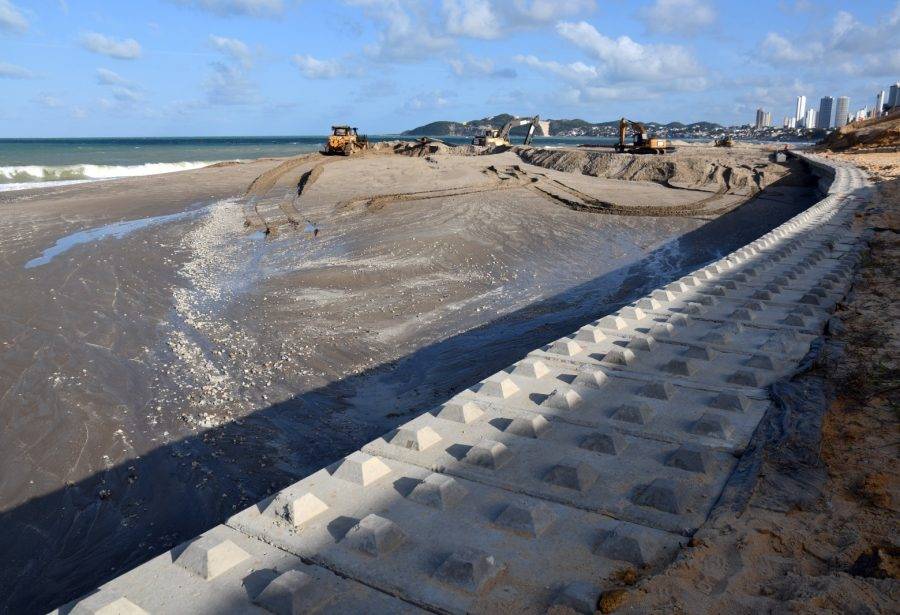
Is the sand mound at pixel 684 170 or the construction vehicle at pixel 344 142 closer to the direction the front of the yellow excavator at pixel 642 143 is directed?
the construction vehicle

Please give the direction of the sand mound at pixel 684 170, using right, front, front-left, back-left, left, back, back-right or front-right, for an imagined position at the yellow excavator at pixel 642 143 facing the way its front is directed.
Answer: left

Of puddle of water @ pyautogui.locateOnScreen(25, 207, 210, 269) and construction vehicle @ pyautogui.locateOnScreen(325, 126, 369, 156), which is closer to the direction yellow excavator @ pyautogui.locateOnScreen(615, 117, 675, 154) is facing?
the construction vehicle

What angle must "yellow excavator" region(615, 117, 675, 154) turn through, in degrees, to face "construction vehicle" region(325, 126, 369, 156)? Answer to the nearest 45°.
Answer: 0° — it already faces it

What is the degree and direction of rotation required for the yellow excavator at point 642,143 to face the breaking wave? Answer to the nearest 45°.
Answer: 0° — it already faces it

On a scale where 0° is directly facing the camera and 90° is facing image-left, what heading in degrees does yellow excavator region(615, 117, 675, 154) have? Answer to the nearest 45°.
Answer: approximately 90°

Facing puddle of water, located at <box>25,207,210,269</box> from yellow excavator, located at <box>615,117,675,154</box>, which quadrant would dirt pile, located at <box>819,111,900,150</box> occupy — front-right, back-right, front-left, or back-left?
back-left

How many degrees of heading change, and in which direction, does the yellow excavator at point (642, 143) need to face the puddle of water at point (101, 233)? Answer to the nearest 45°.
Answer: approximately 45° to its left

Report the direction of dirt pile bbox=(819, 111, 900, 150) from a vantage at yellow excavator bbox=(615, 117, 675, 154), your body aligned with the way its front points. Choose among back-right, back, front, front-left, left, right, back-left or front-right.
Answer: back-right

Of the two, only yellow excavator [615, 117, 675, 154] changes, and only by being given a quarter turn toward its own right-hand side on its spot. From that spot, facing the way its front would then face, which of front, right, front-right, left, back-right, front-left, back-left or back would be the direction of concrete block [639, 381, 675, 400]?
back
